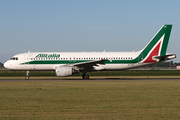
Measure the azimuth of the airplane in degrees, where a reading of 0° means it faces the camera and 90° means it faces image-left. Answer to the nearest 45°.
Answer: approximately 90°
